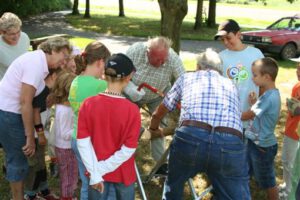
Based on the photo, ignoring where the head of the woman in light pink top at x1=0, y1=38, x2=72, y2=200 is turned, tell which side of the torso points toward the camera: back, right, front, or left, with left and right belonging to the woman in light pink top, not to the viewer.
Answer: right

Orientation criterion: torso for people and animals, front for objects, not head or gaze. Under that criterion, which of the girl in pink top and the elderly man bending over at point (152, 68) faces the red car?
the girl in pink top

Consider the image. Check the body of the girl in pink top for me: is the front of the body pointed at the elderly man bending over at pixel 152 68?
yes

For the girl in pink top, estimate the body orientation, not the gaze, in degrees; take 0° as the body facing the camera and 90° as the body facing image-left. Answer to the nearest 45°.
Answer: approximately 225°

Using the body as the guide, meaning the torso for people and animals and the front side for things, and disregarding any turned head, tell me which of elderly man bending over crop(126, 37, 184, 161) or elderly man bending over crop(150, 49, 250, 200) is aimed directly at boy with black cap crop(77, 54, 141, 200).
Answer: elderly man bending over crop(126, 37, 184, 161)

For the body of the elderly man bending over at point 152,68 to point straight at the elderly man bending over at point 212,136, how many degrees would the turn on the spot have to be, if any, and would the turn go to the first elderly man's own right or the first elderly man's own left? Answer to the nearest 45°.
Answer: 0° — they already face them
